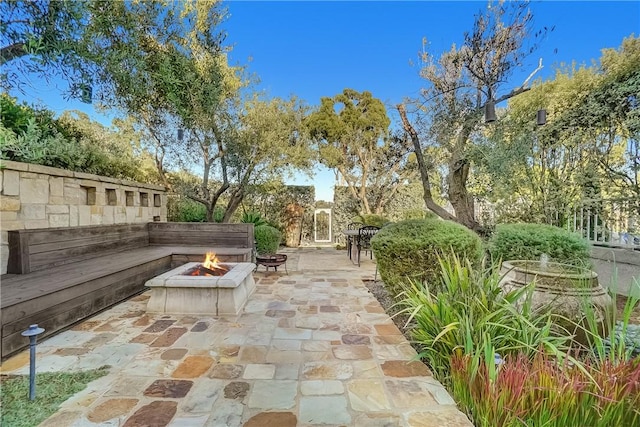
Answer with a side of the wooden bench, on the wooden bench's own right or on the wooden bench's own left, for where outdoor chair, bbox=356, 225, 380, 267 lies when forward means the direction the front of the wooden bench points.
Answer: on the wooden bench's own left

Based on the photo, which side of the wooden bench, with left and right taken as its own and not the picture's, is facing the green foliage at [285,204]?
left

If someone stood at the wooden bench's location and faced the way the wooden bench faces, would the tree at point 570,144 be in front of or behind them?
in front

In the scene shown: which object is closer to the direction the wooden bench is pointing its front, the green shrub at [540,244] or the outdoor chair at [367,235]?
the green shrub

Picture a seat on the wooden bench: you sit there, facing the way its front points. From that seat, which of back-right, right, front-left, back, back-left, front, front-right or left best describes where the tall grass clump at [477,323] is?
front

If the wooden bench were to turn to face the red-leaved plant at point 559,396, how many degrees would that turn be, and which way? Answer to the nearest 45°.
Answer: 0° — it already faces it

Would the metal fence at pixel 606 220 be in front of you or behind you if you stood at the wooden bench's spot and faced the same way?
in front

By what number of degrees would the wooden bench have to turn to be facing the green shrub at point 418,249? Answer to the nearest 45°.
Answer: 0° — it already faces it

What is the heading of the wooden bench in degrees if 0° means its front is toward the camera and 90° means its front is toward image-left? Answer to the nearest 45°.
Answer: approximately 315°

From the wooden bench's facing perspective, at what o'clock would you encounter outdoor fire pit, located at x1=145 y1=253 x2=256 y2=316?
The outdoor fire pit is roughly at 12 o'clock from the wooden bench.

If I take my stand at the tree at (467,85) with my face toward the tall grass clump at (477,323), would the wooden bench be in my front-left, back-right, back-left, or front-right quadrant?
front-right

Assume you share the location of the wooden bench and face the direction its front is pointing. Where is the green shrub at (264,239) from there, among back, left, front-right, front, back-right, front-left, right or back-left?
left

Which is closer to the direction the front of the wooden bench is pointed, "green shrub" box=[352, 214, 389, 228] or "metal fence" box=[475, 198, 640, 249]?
the metal fence
